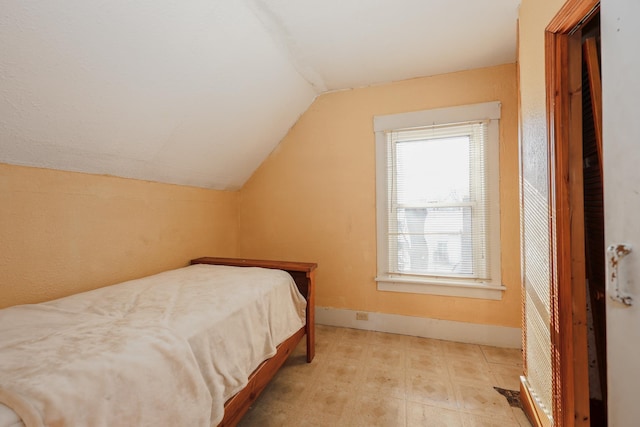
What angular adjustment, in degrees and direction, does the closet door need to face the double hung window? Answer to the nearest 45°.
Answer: approximately 90° to its right

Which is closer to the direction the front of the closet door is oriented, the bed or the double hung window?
the bed

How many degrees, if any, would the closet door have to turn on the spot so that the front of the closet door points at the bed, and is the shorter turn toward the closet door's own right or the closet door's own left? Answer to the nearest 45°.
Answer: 0° — it already faces it

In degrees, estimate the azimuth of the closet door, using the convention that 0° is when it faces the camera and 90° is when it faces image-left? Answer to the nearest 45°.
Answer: approximately 45°
